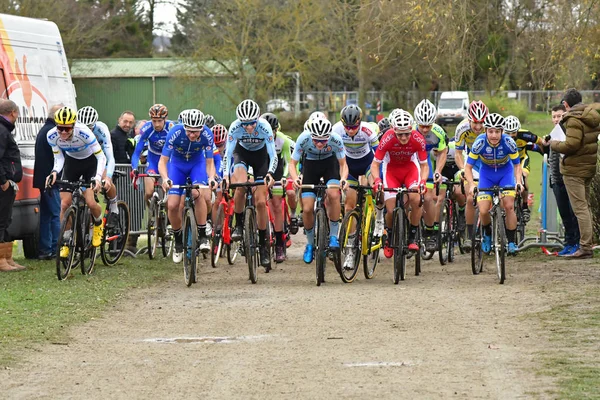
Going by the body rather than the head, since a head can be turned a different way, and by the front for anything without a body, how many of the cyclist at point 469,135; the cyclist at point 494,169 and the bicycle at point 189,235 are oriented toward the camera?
3

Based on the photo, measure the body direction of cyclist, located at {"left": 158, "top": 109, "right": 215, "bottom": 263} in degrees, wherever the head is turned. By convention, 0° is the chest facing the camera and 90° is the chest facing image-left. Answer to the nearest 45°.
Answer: approximately 0°
